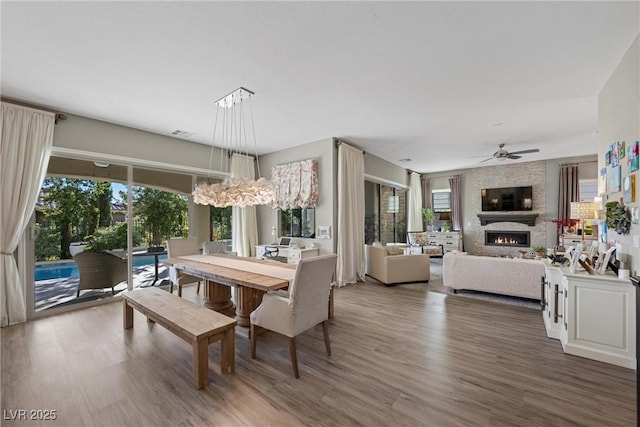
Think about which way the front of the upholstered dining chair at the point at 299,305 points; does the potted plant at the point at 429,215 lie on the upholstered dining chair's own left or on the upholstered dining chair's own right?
on the upholstered dining chair's own right

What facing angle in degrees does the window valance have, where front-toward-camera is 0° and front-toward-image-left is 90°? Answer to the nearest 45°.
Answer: approximately 45°

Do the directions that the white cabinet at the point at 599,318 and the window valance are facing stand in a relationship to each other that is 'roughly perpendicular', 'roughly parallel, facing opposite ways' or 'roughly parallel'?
roughly perpendicular

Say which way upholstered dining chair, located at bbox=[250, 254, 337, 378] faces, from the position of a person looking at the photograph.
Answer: facing away from the viewer and to the left of the viewer

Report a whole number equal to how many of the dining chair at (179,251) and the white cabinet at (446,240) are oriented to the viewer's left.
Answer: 0

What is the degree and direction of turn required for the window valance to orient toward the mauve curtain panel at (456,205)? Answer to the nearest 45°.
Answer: approximately 180°

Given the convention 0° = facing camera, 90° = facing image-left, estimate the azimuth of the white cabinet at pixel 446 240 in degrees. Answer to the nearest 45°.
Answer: approximately 0°

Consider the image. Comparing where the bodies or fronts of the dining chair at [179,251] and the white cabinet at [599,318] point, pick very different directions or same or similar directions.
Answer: very different directions

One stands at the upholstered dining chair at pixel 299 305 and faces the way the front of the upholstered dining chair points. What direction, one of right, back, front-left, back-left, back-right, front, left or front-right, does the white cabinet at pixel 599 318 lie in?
back-right

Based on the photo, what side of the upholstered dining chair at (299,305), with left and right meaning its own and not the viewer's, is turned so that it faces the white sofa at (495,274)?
right

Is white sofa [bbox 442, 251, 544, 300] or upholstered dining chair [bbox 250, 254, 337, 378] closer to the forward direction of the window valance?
the upholstered dining chair

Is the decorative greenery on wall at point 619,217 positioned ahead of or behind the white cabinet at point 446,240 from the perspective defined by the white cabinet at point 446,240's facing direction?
ahead

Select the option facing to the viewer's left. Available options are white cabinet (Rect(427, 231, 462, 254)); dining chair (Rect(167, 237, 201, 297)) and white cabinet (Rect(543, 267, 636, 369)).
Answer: white cabinet (Rect(543, 267, 636, 369))

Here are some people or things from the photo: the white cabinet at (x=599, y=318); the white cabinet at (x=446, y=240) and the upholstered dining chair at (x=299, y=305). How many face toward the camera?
1

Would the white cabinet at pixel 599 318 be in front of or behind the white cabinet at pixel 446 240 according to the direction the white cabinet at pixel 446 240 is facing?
in front

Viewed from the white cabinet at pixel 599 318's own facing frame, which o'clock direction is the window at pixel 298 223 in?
The window is roughly at 12 o'clock from the white cabinet.

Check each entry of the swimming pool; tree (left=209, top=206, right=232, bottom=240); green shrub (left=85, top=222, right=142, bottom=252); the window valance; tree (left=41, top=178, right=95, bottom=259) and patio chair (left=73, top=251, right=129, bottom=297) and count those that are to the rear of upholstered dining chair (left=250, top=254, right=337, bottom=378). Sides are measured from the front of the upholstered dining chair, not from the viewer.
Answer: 0

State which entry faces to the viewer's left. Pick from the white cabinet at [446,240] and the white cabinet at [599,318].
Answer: the white cabinet at [599,318]

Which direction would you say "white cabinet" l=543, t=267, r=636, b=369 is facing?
to the viewer's left

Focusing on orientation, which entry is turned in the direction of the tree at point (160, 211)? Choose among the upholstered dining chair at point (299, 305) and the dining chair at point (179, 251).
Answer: the upholstered dining chair

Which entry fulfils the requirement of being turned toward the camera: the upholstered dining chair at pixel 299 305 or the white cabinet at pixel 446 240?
the white cabinet

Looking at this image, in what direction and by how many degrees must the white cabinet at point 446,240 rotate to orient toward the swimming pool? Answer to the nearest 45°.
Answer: approximately 45° to its right
